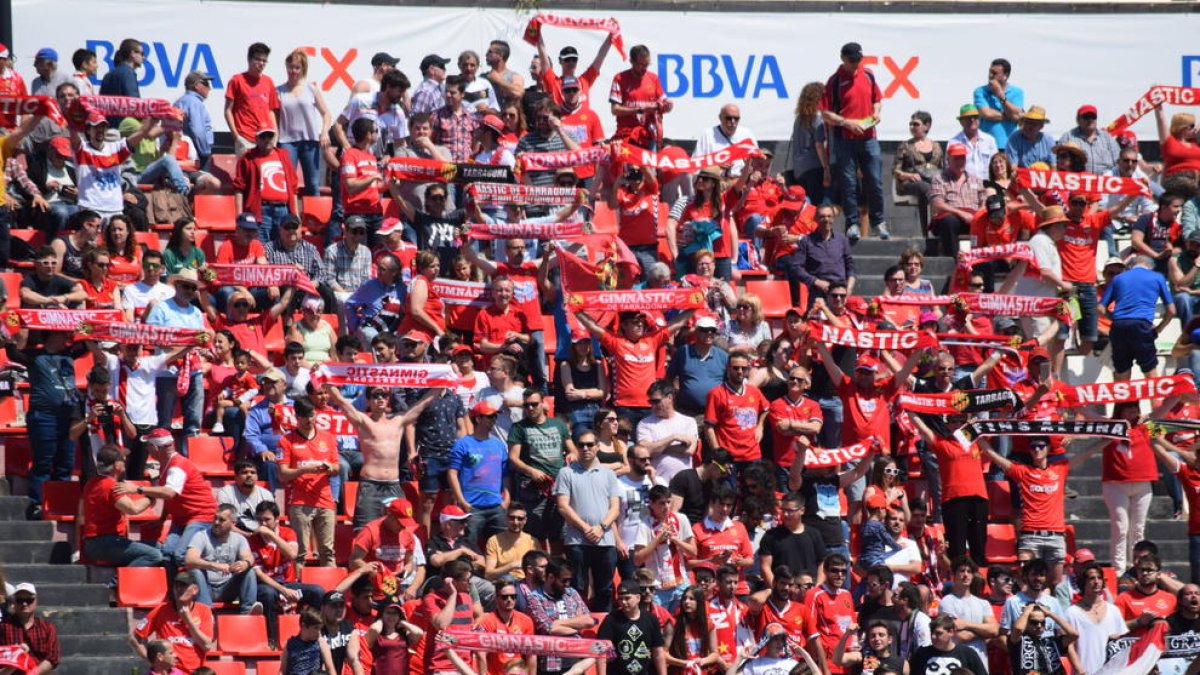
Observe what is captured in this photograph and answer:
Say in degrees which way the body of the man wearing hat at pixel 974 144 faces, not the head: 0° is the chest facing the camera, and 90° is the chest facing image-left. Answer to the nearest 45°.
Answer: approximately 0°

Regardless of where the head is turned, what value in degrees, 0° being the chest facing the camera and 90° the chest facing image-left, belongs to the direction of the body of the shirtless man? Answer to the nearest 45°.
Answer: approximately 0°

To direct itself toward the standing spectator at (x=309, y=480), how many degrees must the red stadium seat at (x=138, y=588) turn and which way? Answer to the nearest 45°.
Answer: approximately 90° to its left
